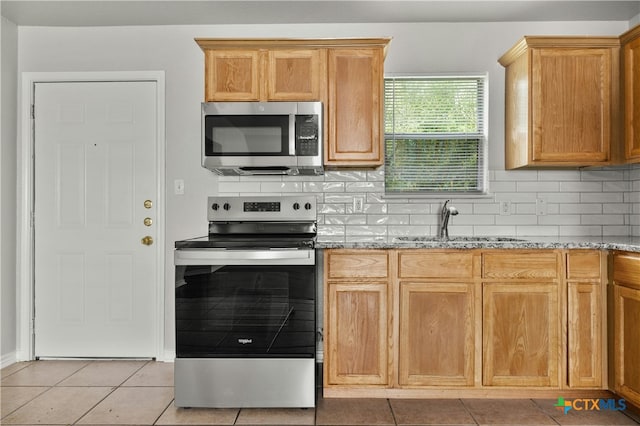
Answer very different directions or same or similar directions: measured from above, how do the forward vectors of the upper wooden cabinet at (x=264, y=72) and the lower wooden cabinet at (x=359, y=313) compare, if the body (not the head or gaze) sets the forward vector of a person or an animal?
same or similar directions

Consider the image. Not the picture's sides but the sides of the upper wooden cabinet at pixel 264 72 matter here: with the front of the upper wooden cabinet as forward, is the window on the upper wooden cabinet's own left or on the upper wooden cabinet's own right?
on the upper wooden cabinet's own left

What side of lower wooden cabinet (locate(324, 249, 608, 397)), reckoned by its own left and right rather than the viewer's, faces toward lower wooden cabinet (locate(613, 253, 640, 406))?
left

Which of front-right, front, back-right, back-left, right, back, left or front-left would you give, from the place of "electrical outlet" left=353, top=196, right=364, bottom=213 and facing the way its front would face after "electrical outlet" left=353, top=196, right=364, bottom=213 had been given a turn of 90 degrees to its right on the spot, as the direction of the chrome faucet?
back

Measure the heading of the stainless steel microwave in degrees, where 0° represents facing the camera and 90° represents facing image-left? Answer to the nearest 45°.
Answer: approximately 0°

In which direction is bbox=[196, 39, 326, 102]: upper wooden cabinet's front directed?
toward the camera

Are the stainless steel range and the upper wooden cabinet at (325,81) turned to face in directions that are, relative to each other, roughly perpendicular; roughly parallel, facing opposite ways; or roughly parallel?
roughly parallel

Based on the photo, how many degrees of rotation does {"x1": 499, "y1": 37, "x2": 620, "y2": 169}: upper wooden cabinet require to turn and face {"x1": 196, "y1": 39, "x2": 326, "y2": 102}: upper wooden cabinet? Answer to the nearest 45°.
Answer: approximately 45° to its right

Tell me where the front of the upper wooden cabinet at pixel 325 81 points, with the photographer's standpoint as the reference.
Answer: facing the viewer

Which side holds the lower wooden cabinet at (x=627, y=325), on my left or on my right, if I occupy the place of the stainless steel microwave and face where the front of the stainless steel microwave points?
on my left

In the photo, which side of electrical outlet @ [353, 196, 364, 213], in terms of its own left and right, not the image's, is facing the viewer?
front
